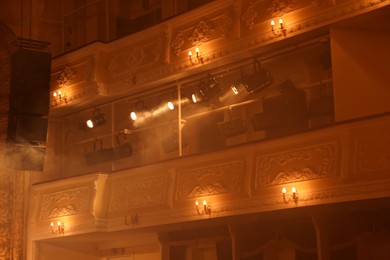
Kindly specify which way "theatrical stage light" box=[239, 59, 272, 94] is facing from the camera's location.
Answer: facing to the left of the viewer

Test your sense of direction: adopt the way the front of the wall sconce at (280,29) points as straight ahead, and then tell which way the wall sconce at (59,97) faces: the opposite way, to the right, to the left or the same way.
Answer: the same way

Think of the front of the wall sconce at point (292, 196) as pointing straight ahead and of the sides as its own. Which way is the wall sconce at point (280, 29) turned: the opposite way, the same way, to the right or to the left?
the same way

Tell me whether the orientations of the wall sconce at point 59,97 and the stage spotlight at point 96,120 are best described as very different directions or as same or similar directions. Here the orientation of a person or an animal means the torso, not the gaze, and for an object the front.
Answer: same or similar directions

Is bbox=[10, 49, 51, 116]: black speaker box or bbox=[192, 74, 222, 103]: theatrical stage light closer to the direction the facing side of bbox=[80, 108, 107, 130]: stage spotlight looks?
the black speaker box

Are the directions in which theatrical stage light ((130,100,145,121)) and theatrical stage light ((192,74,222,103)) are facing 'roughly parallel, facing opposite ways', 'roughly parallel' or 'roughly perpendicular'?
roughly parallel

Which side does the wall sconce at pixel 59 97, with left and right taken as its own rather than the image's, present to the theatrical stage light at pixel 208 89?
left

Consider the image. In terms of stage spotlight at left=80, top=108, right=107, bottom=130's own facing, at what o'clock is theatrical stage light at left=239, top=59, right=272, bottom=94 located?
The theatrical stage light is roughly at 9 o'clock from the stage spotlight.

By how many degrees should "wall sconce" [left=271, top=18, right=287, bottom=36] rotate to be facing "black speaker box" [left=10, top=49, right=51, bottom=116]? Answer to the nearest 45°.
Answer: approximately 45° to its right

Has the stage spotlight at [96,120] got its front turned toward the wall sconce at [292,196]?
no

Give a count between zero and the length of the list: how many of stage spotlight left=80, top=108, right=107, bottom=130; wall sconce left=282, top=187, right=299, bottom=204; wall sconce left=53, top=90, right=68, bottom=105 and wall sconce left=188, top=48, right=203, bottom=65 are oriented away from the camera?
0

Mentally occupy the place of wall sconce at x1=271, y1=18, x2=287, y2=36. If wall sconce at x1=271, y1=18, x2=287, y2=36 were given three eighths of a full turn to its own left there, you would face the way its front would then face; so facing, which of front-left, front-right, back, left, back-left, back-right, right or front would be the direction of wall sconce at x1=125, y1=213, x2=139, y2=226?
back-left

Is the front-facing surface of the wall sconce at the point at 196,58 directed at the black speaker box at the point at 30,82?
no

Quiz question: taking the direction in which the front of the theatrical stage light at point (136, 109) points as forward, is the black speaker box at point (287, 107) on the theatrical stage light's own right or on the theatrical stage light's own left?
on the theatrical stage light's own left

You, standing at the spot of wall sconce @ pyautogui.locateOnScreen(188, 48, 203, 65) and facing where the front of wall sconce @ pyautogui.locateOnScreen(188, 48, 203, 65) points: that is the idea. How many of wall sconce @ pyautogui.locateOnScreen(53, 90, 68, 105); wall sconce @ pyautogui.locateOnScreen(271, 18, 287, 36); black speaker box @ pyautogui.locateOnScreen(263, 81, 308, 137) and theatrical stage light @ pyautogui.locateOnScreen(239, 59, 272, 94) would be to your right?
1

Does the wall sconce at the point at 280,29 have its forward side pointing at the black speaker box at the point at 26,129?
no

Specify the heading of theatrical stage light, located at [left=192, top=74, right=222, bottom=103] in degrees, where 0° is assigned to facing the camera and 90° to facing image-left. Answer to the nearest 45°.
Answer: approximately 45°
